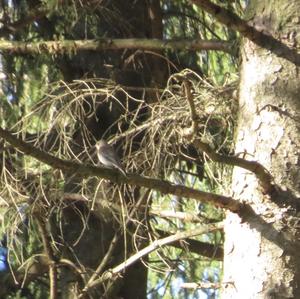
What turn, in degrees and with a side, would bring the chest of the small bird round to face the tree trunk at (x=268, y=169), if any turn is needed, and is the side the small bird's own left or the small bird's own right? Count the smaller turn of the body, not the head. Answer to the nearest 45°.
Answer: approximately 135° to the small bird's own left

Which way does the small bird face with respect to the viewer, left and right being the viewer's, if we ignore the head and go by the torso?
facing to the left of the viewer
